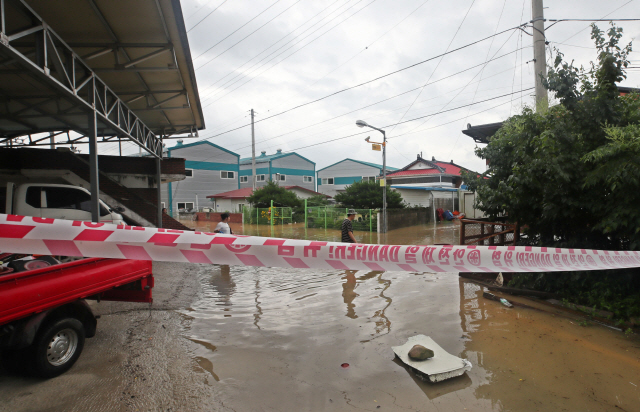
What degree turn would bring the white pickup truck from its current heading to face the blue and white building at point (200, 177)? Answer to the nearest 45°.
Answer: approximately 45° to its left

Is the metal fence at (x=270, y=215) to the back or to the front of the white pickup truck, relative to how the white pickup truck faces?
to the front

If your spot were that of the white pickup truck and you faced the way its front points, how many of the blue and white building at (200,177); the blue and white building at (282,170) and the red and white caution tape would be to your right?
1

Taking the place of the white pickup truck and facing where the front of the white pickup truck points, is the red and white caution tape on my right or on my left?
on my right

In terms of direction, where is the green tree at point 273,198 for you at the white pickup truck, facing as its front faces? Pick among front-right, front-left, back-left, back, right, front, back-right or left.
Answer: front-left

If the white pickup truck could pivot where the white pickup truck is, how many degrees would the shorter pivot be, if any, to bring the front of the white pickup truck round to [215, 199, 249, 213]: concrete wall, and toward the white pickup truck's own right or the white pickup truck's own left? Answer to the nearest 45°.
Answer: approximately 45° to the white pickup truck's own left

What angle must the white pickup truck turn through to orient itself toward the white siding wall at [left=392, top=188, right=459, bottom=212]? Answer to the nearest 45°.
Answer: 0° — it already faces it

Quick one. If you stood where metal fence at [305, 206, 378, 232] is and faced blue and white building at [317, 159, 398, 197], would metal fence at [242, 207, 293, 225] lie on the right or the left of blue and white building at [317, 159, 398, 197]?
left

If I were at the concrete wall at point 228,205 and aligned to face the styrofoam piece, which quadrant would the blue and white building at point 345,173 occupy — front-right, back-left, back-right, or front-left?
back-left

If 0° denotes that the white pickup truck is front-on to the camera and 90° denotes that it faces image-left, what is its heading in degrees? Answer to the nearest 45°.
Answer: approximately 270°

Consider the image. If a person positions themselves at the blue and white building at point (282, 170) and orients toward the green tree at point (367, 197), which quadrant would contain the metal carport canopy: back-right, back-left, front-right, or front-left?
front-right

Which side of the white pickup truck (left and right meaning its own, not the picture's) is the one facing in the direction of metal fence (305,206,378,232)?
front
